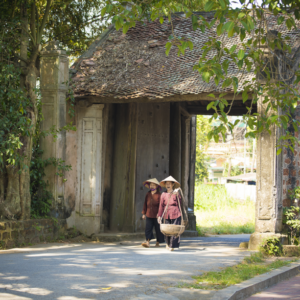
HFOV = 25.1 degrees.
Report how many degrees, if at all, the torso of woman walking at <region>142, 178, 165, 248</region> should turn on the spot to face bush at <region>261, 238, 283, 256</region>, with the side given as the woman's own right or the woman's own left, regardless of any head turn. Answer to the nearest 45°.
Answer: approximately 90° to the woman's own left

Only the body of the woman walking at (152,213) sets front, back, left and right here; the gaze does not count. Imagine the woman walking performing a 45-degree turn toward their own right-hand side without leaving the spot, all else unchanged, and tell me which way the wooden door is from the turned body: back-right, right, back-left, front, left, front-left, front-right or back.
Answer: right

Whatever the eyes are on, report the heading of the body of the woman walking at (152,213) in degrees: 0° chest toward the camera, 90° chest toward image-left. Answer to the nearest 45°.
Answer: approximately 45°

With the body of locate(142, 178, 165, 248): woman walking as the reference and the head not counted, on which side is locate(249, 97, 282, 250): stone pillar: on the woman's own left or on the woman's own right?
on the woman's own left

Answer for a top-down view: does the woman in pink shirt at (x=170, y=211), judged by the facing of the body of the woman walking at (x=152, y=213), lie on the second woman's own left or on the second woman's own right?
on the second woman's own left
